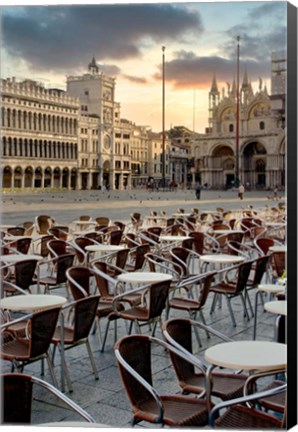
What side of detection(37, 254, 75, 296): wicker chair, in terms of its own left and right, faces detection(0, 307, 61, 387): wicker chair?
left

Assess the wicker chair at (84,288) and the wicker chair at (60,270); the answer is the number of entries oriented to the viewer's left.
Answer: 1

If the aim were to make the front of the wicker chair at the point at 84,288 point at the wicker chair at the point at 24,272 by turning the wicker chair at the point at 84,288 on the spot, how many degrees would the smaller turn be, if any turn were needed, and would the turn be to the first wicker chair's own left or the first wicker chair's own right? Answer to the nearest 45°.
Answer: approximately 180°

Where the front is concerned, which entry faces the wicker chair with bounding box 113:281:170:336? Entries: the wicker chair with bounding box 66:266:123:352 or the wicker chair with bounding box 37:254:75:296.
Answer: the wicker chair with bounding box 66:266:123:352

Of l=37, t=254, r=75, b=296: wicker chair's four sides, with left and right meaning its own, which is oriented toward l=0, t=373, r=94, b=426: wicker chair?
left

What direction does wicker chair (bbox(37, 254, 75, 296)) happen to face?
to the viewer's left

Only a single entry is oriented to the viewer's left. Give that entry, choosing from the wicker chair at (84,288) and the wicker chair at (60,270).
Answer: the wicker chair at (60,270)

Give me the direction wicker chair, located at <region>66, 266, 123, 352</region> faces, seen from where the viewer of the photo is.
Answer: facing the viewer and to the right of the viewer
